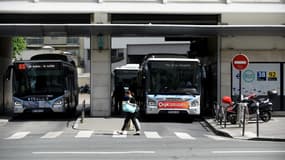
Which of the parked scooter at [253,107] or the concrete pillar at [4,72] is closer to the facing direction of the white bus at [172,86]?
the parked scooter

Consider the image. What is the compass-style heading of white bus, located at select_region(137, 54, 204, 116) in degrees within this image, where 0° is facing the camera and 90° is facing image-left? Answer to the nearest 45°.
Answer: approximately 0°

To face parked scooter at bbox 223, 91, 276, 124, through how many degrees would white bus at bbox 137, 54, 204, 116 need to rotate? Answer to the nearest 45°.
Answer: approximately 90° to its left
